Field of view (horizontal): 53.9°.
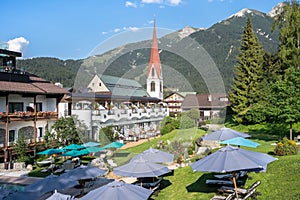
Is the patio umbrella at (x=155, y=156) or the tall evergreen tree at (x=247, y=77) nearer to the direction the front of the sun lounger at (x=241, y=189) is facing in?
the patio umbrella

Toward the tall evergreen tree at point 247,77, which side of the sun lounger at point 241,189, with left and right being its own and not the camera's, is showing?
right

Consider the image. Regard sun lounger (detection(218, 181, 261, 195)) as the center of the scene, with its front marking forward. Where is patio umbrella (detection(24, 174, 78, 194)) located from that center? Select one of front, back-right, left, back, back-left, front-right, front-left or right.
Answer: front

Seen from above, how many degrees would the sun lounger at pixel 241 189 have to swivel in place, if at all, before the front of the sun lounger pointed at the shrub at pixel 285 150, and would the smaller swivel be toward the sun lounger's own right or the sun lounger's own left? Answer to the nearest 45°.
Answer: approximately 90° to the sun lounger's own right

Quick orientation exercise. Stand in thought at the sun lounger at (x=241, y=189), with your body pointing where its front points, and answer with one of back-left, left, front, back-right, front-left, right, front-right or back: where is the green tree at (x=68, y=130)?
front-right

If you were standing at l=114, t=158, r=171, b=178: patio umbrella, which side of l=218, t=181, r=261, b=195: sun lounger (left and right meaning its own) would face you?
front

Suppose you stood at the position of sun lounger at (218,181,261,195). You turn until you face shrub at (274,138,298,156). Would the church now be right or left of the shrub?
left

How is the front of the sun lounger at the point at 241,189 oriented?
to the viewer's left

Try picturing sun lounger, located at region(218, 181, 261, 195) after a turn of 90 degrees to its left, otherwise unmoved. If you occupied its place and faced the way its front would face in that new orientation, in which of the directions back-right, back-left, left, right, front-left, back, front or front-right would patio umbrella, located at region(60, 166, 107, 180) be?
right

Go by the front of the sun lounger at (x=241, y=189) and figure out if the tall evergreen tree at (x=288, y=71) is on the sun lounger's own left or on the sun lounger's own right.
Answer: on the sun lounger's own right

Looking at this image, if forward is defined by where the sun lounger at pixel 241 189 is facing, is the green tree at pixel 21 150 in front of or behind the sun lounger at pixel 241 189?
in front

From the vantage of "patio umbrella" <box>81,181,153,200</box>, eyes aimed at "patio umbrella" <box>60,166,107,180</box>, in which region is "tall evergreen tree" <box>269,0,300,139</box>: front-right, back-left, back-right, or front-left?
front-right
